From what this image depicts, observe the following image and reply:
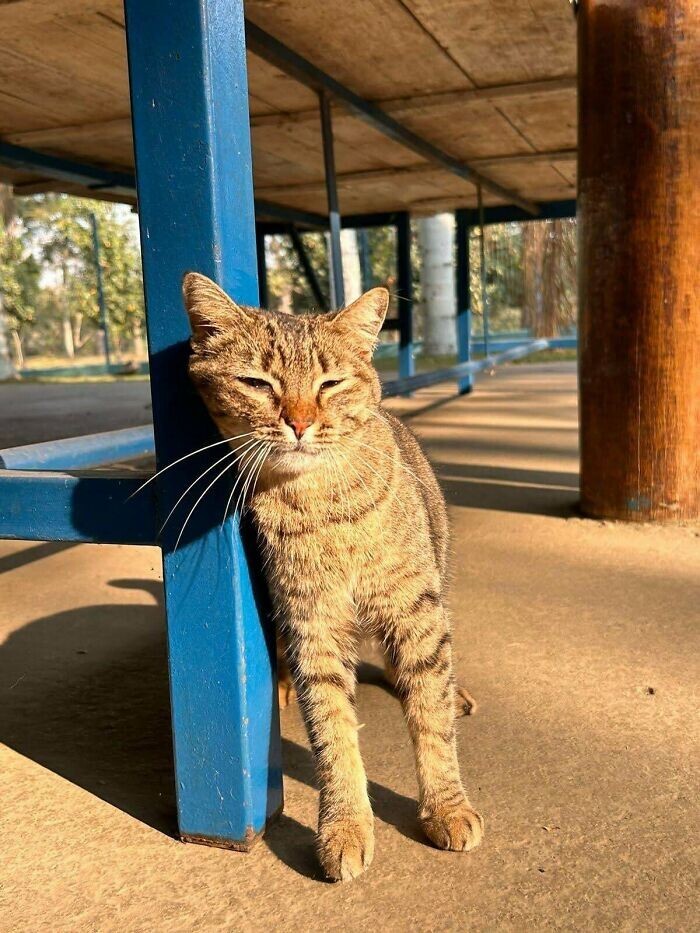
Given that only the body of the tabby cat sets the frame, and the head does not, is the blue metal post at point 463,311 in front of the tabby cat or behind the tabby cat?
behind

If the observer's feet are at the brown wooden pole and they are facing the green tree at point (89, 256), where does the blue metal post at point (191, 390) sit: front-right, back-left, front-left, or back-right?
back-left

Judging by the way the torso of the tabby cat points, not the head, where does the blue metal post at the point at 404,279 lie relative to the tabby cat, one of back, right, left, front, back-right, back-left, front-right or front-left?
back

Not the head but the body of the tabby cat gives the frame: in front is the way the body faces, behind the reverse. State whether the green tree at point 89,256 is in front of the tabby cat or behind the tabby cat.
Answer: behind

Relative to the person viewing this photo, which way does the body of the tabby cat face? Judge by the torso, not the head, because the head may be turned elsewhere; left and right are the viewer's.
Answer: facing the viewer

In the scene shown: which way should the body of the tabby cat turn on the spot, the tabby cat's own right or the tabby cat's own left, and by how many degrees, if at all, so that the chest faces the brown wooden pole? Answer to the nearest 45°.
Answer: approximately 135° to the tabby cat's own left
